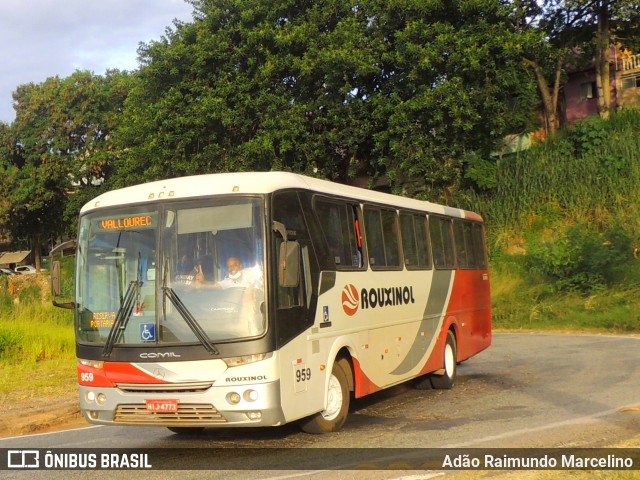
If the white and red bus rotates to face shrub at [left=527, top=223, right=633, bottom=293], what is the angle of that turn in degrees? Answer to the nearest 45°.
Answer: approximately 180°

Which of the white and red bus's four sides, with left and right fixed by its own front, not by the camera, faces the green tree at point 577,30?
back

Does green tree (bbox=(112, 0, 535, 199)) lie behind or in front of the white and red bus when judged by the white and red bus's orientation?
behind

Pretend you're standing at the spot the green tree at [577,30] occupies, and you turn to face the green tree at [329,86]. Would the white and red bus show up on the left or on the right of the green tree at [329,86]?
left

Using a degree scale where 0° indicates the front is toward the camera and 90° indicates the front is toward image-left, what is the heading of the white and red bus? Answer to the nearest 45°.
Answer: approximately 45°
